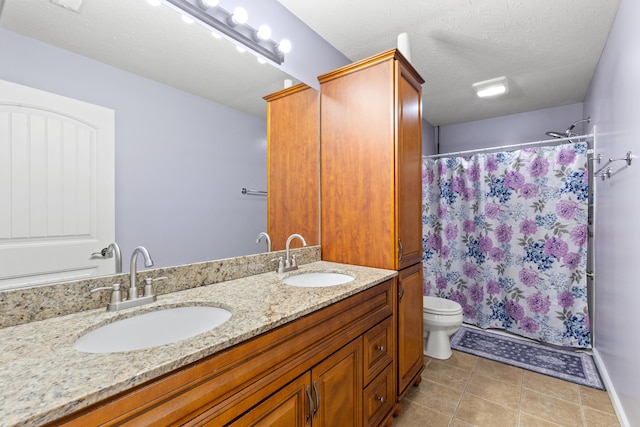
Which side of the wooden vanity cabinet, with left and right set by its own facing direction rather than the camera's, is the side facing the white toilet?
left

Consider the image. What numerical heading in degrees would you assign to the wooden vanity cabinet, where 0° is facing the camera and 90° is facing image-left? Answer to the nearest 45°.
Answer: approximately 315°

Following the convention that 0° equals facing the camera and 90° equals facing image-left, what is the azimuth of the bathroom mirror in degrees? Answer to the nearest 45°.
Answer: approximately 315°

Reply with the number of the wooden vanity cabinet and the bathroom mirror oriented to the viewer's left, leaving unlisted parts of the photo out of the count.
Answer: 0

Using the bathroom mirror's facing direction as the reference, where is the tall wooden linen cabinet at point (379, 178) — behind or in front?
in front

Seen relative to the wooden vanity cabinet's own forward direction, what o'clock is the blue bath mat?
The blue bath mat is roughly at 10 o'clock from the wooden vanity cabinet.

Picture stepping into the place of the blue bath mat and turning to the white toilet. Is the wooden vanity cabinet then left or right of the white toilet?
left
